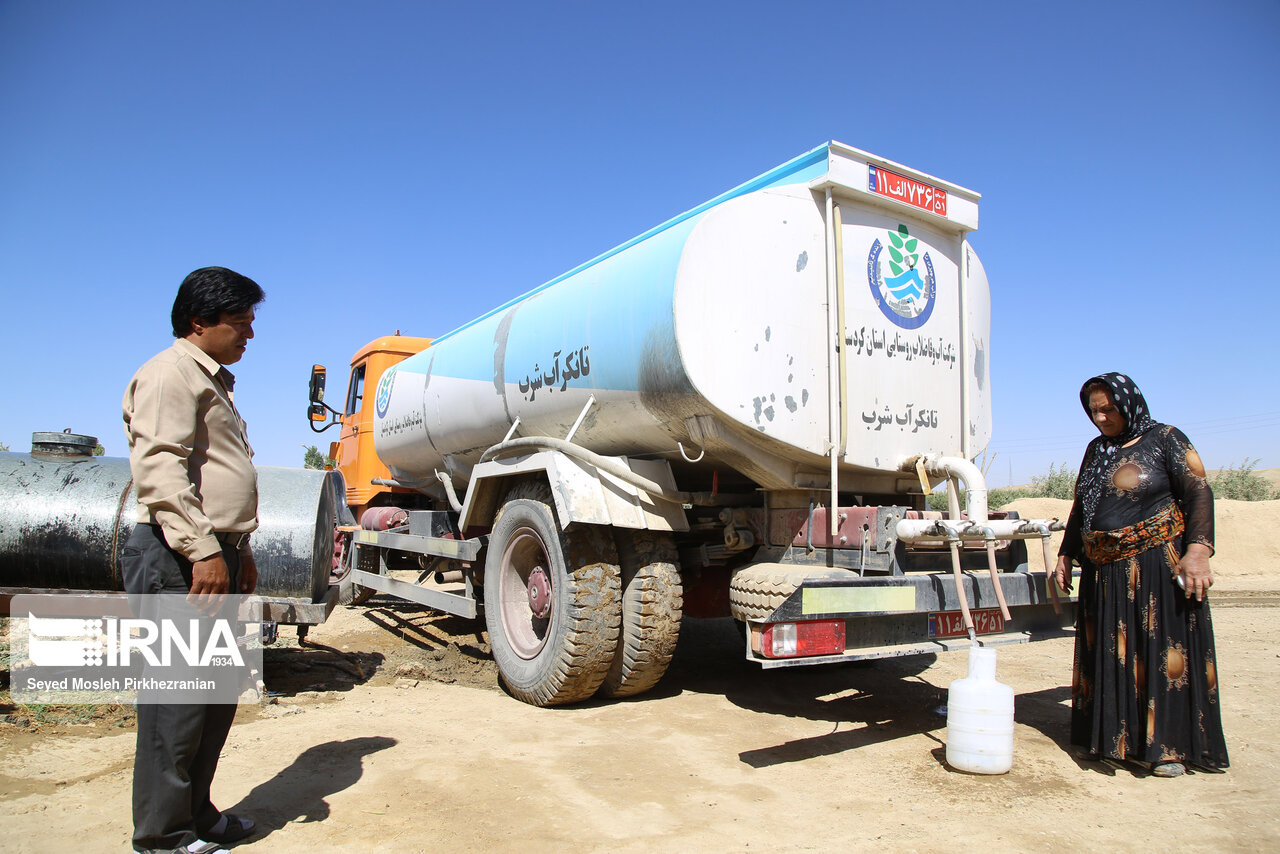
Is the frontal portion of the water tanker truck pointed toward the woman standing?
no

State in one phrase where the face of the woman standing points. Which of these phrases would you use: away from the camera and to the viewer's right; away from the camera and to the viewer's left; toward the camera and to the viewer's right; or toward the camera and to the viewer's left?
toward the camera and to the viewer's left

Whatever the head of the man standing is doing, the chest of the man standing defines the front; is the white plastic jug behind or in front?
in front

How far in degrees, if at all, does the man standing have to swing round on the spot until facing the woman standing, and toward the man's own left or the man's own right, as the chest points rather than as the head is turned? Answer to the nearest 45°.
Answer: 0° — they already face them

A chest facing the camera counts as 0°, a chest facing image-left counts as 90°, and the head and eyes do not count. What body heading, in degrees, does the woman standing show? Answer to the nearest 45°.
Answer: approximately 45°

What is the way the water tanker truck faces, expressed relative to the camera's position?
facing away from the viewer and to the left of the viewer

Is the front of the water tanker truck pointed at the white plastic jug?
no

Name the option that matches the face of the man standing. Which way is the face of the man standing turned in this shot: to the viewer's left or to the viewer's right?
to the viewer's right

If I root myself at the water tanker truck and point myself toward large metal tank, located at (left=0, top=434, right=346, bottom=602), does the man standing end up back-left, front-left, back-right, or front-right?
front-left

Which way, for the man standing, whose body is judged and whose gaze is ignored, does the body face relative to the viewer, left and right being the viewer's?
facing to the right of the viewer

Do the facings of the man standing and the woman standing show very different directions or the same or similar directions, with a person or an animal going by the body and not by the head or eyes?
very different directions

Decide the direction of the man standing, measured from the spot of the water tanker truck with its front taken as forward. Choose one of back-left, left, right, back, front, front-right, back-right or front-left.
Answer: left

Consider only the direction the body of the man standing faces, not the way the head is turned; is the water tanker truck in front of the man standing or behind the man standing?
in front

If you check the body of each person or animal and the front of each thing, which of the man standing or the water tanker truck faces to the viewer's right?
the man standing
